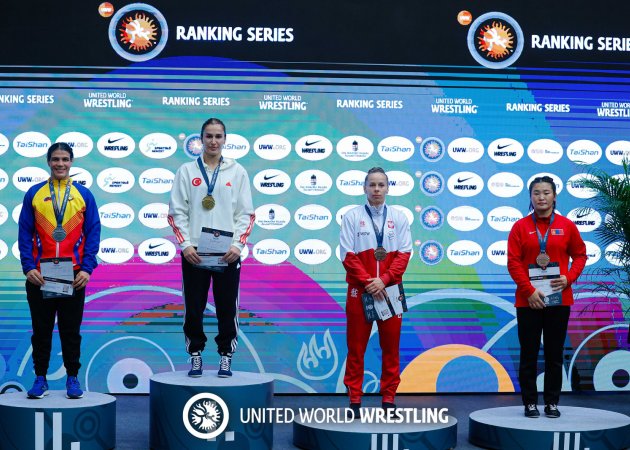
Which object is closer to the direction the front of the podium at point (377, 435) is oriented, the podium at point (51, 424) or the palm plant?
the podium

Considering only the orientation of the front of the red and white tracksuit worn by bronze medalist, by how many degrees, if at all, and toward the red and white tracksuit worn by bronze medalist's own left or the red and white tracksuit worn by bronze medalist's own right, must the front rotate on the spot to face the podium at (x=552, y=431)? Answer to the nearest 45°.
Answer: approximately 90° to the red and white tracksuit worn by bronze medalist's own left

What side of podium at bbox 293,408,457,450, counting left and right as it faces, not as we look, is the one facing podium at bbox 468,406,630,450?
left

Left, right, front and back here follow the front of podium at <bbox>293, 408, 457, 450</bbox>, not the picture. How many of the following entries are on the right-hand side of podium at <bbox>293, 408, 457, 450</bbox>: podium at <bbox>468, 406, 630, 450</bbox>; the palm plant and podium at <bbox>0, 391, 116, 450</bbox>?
1

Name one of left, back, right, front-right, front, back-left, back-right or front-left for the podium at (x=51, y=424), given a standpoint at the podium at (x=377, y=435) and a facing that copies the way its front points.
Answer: right

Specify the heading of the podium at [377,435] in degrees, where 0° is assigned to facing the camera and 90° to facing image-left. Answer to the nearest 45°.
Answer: approximately 0°

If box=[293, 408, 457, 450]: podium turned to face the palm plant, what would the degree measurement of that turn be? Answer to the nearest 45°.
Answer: approximately 135° to its left

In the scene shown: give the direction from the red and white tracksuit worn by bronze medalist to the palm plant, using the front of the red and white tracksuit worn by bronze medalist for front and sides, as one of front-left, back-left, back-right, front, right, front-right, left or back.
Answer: back-left

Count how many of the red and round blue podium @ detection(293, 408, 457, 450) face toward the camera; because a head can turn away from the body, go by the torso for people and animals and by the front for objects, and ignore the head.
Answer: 2

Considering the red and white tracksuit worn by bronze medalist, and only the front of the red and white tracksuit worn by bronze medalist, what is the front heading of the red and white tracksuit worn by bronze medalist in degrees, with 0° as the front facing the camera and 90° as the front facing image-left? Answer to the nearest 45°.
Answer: approximately 0°
